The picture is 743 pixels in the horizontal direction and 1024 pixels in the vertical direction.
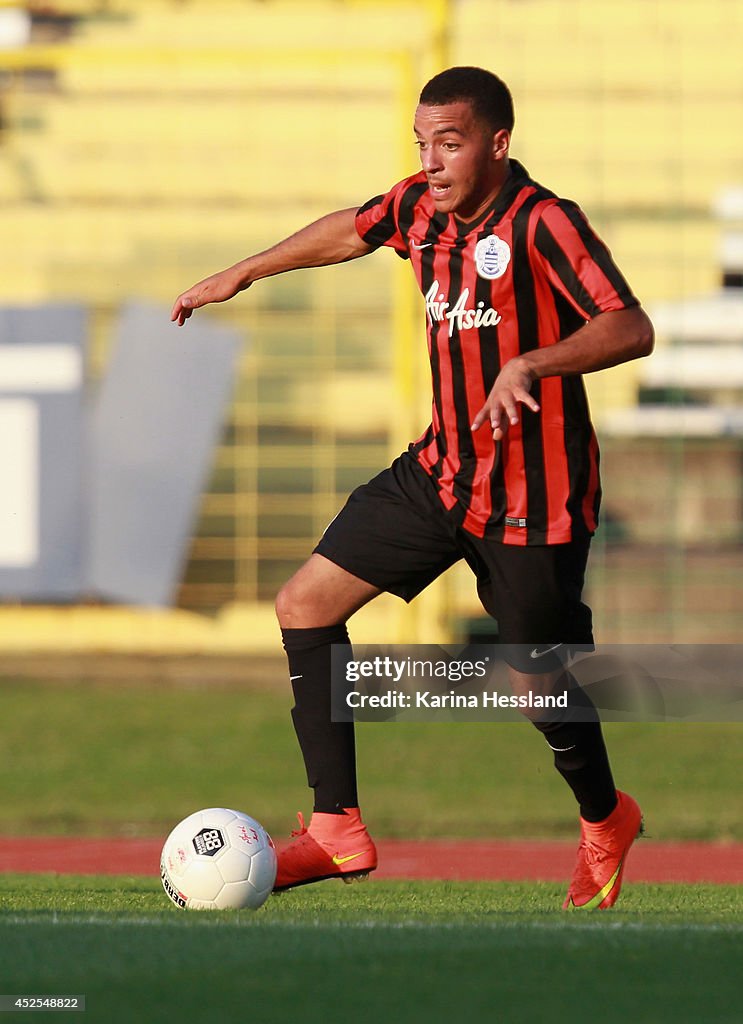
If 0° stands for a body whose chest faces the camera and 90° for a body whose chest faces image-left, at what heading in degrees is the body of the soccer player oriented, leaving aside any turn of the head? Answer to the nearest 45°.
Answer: approximately 45°

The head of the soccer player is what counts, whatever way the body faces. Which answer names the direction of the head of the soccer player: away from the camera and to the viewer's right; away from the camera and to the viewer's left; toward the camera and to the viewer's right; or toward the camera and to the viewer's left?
toward the camera and to the viewer's left
